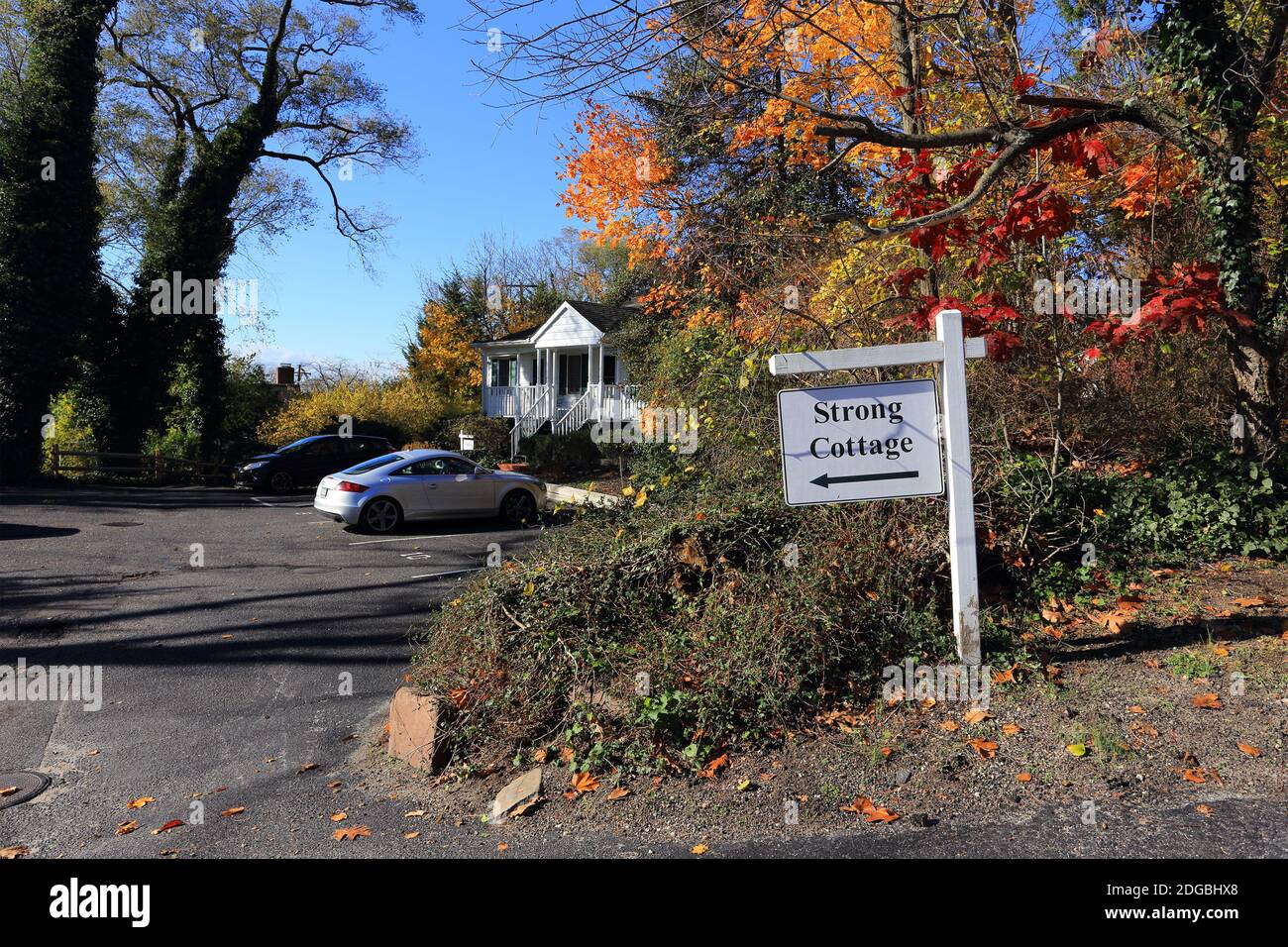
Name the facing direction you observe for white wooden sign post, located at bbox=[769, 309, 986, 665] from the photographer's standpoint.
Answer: facing the viewer

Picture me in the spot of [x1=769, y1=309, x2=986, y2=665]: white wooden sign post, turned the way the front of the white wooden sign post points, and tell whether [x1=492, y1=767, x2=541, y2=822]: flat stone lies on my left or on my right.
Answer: on my right

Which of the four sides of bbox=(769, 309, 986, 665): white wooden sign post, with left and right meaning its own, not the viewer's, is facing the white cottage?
back

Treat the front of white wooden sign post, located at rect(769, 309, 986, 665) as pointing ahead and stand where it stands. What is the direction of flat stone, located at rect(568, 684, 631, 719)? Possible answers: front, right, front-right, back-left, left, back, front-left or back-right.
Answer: right

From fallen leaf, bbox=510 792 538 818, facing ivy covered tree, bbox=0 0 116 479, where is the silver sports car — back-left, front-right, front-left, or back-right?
front-right

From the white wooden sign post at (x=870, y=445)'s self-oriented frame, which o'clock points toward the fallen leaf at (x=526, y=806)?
The fallen leaf is roughly at 2 o'clock from the white wooden sign post.

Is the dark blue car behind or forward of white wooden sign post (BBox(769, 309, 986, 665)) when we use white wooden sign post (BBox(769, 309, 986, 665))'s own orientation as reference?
behind

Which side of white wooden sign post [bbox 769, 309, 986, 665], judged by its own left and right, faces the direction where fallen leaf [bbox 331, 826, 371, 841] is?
front
